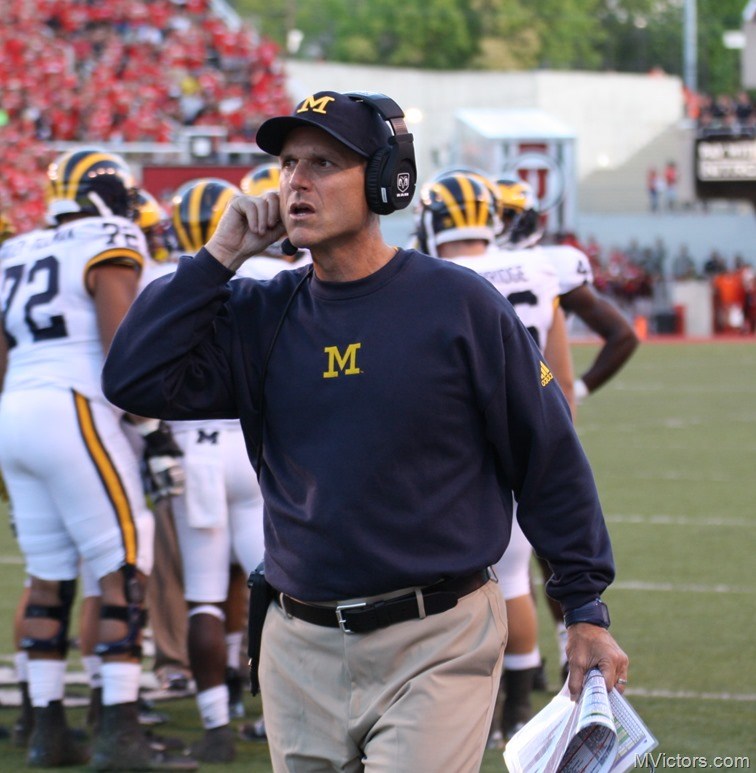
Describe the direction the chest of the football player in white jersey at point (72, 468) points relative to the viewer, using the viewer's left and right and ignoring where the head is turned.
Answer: facing away from the viewer and to the right of the viewer

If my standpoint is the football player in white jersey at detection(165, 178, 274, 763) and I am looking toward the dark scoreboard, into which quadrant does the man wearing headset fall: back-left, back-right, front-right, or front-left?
back-right

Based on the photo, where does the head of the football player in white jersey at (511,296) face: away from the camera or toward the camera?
away from the camera

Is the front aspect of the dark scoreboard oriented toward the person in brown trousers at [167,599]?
yes

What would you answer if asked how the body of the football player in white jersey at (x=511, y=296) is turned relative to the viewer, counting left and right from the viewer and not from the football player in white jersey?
facing away from the viewer

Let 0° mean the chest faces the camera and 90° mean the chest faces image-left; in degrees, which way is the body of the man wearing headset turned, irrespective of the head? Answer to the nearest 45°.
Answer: approximately 45°

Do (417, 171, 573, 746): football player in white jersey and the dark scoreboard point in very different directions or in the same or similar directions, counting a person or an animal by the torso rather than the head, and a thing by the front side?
very different directions

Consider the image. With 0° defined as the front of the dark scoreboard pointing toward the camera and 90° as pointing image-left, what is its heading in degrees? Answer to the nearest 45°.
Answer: approximately 0°

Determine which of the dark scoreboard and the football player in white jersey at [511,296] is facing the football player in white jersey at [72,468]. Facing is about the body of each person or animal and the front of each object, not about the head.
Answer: the dark scoreboard

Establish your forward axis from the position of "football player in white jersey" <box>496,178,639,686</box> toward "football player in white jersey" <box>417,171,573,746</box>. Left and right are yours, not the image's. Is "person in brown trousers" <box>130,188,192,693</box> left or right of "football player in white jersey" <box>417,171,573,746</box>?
right

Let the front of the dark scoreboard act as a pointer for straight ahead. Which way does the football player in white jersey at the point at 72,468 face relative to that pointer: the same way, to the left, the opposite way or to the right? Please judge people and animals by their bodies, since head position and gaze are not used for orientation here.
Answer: the opposite way
